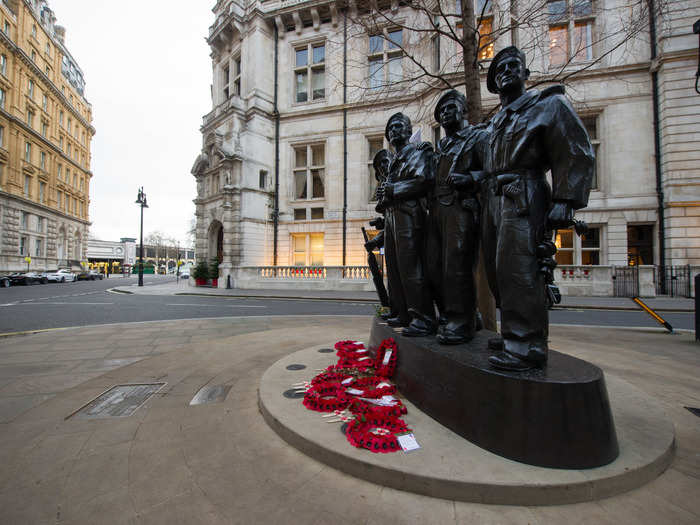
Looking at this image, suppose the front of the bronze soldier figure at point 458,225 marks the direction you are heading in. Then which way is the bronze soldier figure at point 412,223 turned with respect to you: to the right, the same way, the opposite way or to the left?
the same way

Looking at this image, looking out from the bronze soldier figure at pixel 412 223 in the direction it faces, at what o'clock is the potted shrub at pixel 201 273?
The potted shrub is roughly at 3 o'clock from the bronze soldier figure.

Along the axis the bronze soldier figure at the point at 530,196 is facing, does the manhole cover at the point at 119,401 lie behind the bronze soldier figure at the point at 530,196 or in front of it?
in front

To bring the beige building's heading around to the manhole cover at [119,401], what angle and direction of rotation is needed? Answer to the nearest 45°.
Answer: approximately 45° to its right

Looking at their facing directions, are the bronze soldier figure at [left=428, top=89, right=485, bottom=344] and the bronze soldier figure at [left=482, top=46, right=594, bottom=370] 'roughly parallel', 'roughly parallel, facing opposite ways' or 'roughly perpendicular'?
roughly parallel

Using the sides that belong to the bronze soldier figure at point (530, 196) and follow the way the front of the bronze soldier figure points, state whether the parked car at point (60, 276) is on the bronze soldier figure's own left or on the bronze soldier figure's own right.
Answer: on the bronze soldier figure's own right

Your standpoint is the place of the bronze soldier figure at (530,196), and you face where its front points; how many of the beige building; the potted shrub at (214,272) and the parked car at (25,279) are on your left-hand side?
0

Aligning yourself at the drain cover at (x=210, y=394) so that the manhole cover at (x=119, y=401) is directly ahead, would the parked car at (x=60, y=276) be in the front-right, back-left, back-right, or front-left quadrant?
front-right

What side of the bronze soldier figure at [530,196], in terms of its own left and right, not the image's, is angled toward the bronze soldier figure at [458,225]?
right

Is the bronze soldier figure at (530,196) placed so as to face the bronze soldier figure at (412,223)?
no

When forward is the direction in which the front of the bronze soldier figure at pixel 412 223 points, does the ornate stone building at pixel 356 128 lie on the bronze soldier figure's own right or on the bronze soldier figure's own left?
on the bronze soldier figure's own right

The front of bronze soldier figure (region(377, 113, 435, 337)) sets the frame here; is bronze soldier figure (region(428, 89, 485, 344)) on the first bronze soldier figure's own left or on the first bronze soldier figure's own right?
on the first bronze soldier figure's own left

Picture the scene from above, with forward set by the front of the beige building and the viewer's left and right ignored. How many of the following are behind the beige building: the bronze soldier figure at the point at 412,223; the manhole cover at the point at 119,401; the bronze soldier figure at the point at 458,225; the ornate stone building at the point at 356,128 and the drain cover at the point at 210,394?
0

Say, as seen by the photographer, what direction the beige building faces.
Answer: facing the viewer and to the right of the viewer

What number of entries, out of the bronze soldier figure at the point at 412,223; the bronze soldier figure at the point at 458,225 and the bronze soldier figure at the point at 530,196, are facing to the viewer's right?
0

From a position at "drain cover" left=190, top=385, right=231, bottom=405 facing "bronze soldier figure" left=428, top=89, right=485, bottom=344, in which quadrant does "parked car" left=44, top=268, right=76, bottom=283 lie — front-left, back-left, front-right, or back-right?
back-left

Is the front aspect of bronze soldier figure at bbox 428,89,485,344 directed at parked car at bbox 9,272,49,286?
no

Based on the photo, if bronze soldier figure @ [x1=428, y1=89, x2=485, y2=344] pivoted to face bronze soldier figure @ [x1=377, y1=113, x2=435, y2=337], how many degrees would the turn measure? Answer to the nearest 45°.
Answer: approximately 90° to its right

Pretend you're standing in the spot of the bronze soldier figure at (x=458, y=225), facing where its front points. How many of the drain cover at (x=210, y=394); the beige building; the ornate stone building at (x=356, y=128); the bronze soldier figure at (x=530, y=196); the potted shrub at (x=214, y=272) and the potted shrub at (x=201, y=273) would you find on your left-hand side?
1
